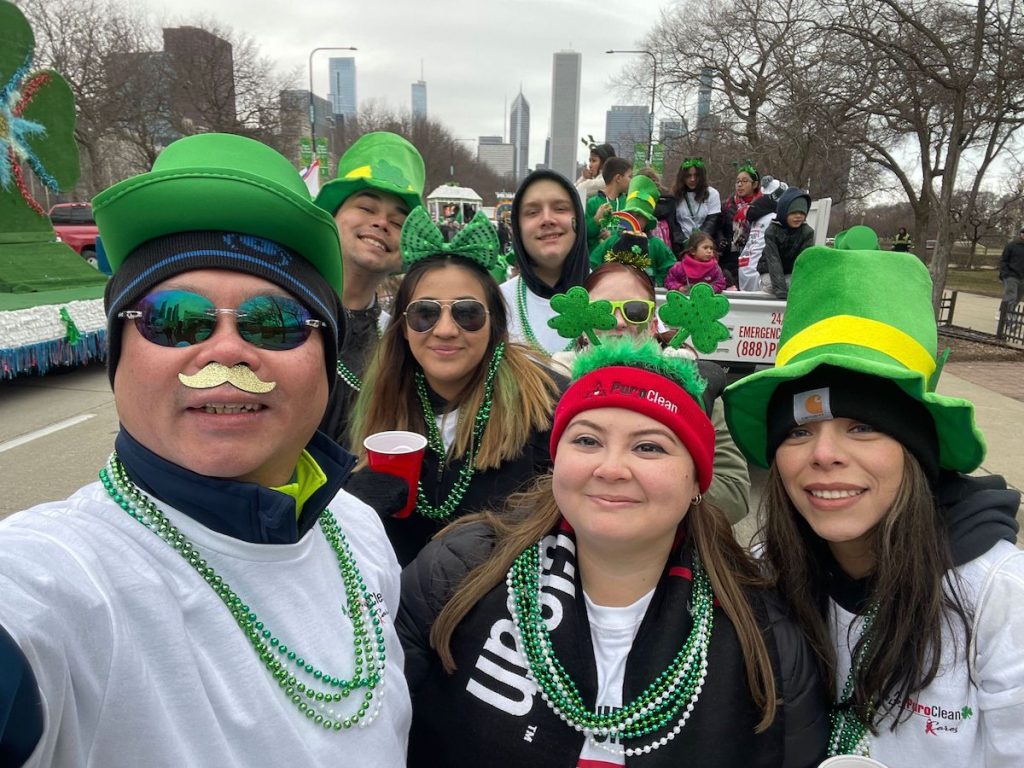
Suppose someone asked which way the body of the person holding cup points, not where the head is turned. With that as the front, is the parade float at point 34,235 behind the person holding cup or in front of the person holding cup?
behind

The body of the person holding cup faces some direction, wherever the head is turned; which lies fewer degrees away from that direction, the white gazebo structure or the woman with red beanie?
the woman with red beanie

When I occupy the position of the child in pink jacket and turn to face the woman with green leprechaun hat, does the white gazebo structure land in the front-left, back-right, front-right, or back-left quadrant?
back-right

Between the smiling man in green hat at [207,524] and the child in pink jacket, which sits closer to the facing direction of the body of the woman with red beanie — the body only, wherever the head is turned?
the smiling man in green hat

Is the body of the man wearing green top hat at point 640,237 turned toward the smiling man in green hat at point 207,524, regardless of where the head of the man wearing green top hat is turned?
yes

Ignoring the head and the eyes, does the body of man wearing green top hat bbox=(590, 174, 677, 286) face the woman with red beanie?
yes

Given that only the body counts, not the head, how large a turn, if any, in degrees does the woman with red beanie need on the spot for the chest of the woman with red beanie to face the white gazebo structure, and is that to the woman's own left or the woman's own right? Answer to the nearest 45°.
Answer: approximately 180°

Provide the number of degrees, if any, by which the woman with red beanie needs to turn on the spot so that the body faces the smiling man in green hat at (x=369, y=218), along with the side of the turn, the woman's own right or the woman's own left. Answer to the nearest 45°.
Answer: approximately 135° to the woman's own right

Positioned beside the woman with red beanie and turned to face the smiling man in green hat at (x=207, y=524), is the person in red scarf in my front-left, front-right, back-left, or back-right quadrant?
back-right

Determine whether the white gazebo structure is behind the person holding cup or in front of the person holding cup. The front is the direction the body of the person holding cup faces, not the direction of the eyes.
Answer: behind
